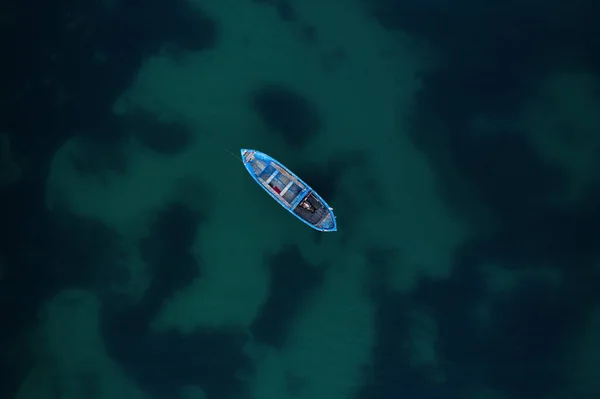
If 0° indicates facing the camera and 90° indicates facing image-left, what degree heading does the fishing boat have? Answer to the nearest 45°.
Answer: approximately 135°
